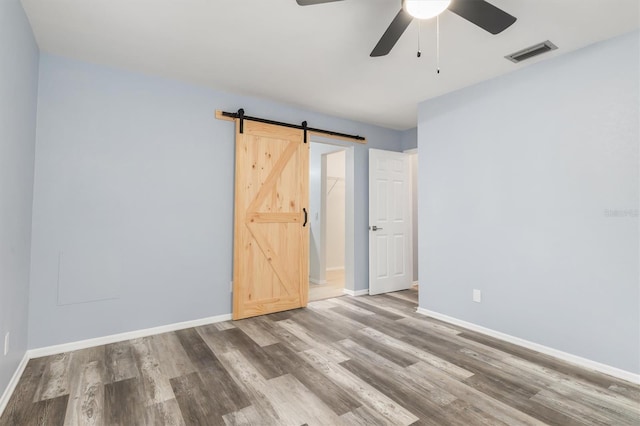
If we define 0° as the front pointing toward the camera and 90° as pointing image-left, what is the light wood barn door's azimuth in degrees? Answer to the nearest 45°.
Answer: approximately 315°

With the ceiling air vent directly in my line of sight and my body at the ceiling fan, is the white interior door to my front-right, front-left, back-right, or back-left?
front-left

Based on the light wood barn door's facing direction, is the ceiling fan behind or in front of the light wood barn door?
in front

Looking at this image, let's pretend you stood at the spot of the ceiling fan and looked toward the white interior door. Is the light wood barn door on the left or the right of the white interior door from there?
left

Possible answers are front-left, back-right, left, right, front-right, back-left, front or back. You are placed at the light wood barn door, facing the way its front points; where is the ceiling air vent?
front

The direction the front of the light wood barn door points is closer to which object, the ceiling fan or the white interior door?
the ceiling fan

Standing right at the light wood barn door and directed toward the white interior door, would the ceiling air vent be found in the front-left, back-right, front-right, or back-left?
front-right

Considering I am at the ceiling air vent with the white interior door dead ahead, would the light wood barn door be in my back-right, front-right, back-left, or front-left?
front-left

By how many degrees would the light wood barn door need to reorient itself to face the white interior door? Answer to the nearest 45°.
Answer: approximately 45° to its left
